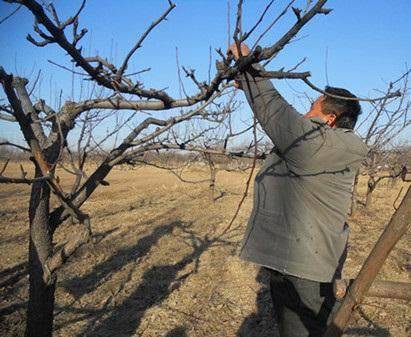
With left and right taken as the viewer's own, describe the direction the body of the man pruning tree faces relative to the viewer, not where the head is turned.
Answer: facing away from the viewer and to the left of the viewer

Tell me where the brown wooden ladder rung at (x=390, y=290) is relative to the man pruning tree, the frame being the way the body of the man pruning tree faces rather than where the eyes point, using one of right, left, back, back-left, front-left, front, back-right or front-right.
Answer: back
